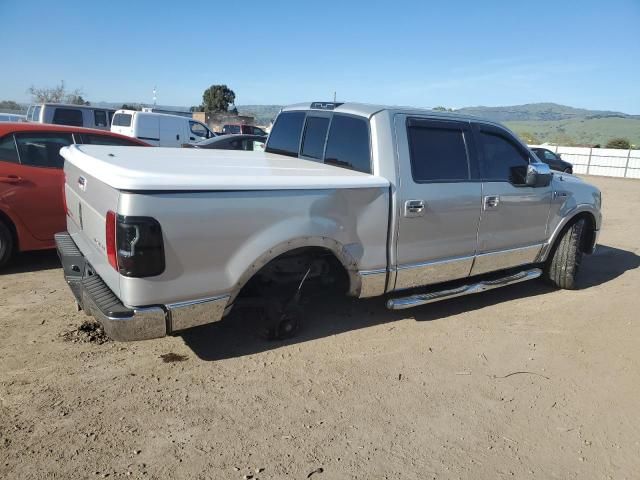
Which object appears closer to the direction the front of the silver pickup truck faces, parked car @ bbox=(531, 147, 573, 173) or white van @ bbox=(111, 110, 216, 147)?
the parked car

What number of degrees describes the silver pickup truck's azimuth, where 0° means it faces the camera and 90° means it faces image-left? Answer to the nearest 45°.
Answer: approximately 225°

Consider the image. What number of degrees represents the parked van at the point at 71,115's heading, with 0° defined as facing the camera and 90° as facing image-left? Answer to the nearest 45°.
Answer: approximately 225°

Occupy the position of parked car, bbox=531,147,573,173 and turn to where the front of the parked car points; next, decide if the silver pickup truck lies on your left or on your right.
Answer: on your right

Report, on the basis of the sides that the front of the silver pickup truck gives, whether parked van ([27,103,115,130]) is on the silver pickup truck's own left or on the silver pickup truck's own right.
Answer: on the silver pickup truck's own left

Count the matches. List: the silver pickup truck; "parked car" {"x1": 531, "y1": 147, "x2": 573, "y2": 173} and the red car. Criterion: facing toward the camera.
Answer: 0

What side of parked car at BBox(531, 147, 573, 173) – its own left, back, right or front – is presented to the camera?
right

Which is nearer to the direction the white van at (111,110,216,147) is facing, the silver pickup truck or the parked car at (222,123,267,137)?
the parked car

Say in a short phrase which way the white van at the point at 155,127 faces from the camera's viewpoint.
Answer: facing away from the viewer and to the right of the viewer

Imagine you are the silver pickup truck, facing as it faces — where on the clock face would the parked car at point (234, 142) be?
The parked car is roughly at 10 o'clock from the silver pickup truck.

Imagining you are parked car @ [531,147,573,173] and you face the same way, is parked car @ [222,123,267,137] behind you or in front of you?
behind

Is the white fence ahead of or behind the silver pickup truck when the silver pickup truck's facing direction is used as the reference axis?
ahead

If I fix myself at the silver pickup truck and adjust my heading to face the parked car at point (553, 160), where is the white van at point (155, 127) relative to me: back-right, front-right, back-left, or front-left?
front-left

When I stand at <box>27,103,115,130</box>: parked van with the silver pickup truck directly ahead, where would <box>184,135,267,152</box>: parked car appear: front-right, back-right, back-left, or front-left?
front-left
